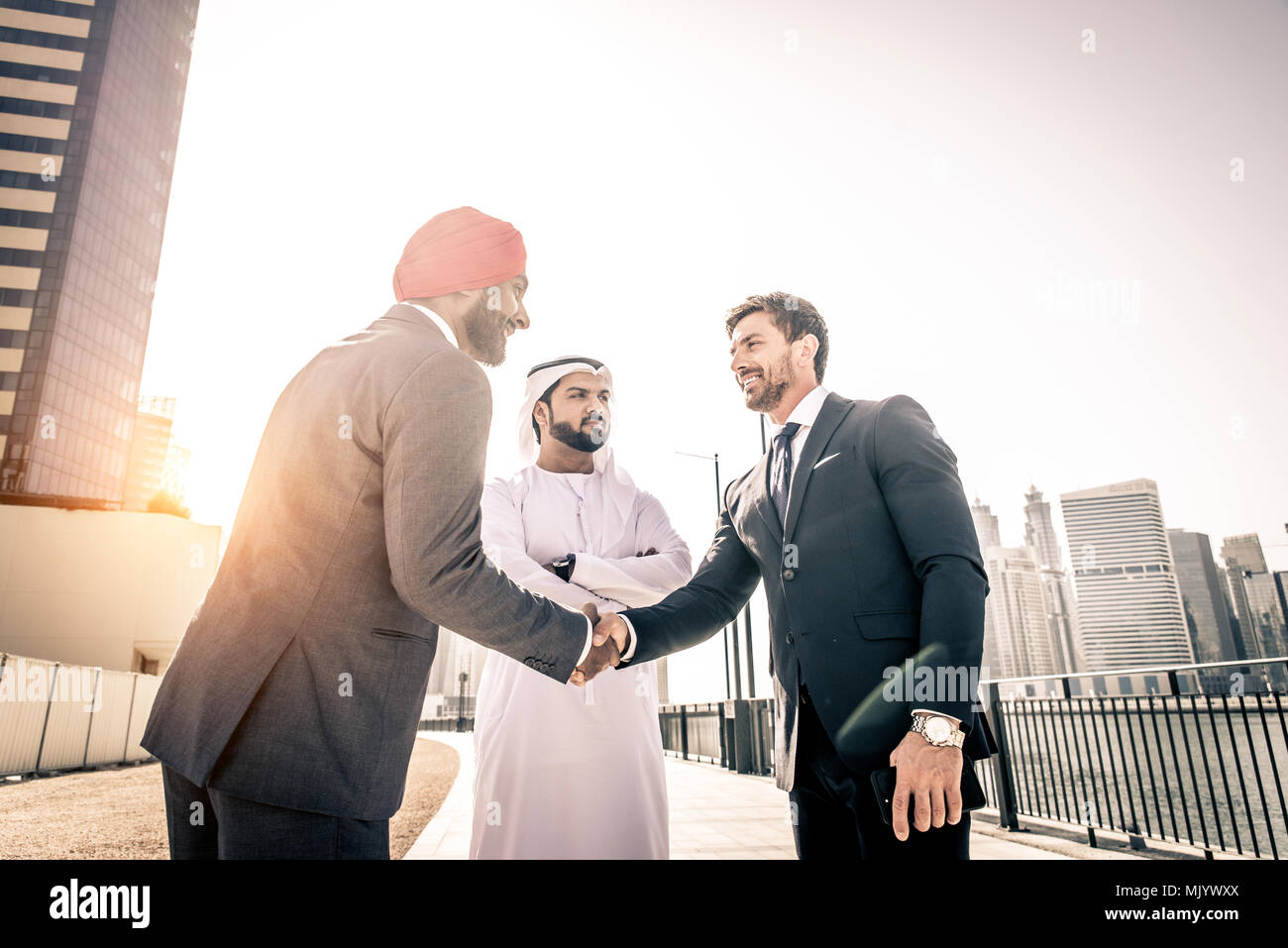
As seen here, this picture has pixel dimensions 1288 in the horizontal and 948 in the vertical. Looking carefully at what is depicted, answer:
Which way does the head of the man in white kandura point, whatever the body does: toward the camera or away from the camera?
toward the camera

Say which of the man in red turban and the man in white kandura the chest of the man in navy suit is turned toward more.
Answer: the man in red turban

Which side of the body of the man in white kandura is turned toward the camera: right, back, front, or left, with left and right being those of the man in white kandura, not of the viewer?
front

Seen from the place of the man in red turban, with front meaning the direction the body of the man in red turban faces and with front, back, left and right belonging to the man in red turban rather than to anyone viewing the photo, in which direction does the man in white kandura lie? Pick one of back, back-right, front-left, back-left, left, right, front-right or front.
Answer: front

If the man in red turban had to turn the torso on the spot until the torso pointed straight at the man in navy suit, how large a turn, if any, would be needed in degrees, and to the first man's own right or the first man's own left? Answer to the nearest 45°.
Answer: approximately 45° to the first man's own right

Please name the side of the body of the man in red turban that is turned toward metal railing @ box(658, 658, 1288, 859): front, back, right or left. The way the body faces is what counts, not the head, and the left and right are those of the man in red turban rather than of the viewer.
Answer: front

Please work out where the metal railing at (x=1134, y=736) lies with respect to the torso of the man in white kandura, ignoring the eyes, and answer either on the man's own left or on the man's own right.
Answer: on the man's own left

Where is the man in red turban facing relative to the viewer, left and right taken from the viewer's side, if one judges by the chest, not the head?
facing away from the viewer and to the right of the viewer

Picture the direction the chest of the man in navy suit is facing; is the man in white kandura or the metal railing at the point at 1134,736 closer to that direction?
the man in white kandura

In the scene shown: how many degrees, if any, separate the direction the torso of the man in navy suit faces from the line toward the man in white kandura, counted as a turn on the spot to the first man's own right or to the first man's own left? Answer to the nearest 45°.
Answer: approximately 90° to the first man's own right

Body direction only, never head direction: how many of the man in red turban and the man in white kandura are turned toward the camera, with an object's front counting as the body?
1

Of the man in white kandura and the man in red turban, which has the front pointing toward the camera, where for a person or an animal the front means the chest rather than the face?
the man in white kandura

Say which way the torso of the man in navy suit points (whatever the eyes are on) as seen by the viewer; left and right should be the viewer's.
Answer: facing the viewer and to the left of the viewer

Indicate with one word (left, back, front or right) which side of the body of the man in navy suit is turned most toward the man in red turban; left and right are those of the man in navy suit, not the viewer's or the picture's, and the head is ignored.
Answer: front

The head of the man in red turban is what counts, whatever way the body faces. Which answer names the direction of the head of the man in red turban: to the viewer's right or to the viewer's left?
to the viewer's right

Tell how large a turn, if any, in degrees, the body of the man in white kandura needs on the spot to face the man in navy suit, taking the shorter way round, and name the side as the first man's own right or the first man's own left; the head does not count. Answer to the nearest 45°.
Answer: approximately 45° to the first man's own left
